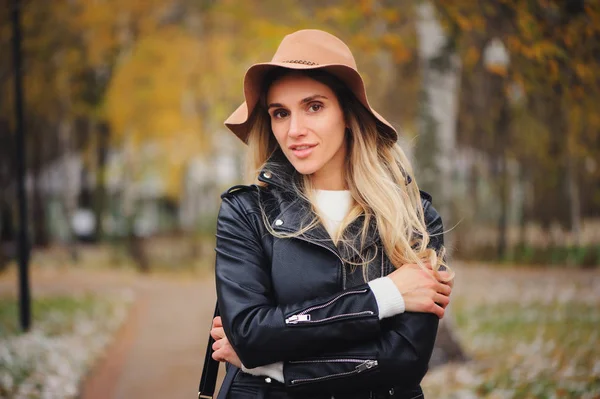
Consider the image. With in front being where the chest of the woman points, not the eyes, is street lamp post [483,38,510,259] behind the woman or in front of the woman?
behind

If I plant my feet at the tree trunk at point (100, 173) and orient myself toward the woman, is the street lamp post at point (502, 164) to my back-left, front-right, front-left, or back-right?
front-left

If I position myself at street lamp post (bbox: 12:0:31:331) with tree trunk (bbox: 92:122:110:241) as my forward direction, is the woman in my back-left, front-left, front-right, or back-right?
back-right

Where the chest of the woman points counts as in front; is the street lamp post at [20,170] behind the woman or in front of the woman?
behind

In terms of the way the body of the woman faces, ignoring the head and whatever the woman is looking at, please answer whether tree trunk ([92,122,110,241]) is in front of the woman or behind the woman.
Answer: behind

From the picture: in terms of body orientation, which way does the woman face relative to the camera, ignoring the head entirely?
toward the camera

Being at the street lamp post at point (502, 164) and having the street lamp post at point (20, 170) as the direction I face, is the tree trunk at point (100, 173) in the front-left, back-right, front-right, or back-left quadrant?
front-right
